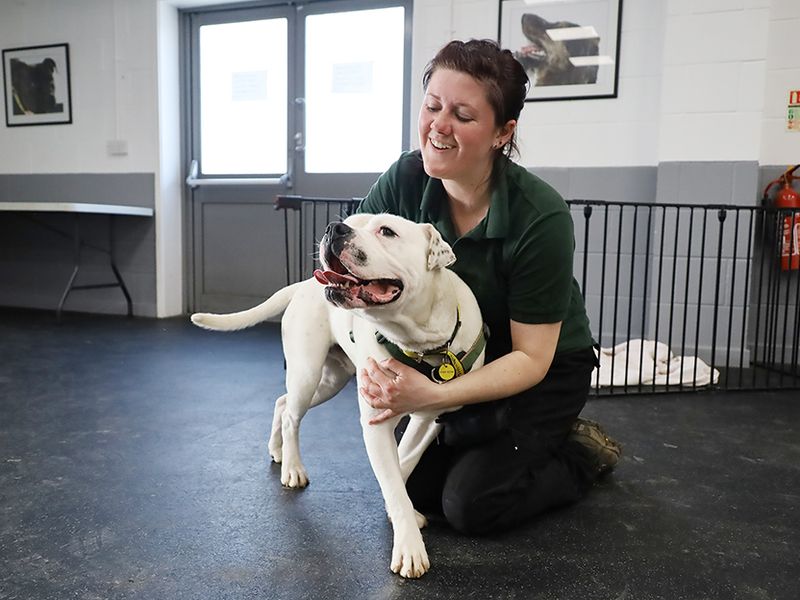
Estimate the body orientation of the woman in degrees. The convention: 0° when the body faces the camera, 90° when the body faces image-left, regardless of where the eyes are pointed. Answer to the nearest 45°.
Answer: approximately 45°

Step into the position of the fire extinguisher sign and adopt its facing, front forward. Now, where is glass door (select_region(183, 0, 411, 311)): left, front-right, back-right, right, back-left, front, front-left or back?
right

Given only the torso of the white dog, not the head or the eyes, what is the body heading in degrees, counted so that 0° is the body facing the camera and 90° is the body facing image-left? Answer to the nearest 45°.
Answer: approximately 315°

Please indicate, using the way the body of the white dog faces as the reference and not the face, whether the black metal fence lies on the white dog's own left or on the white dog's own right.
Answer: on the white dog's own left

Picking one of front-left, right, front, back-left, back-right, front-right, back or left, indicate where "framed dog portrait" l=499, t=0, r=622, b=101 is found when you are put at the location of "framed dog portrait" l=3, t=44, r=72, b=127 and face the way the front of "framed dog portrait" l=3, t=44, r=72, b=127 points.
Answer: front-left
